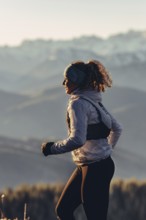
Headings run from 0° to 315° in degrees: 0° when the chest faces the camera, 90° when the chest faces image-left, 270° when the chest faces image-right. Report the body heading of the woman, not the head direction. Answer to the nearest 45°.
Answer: approximately 135°
